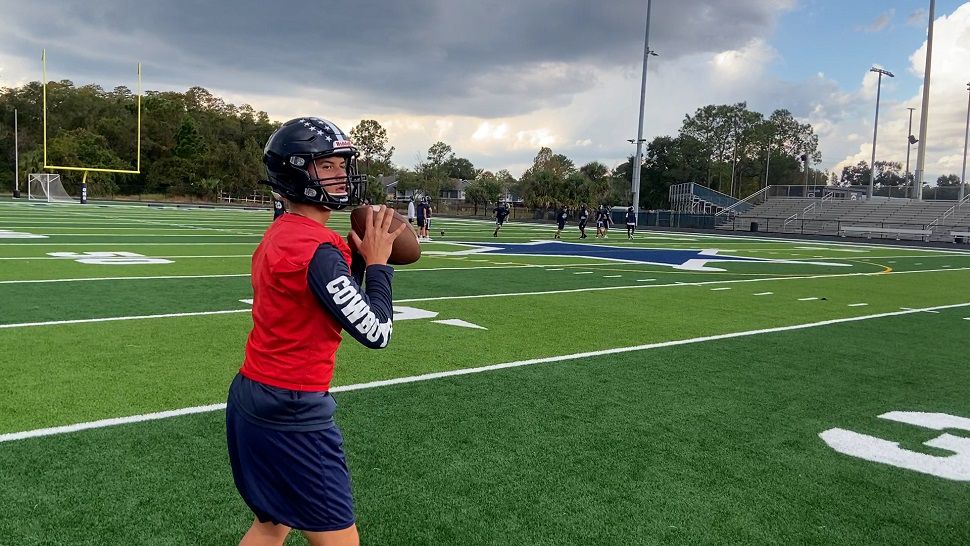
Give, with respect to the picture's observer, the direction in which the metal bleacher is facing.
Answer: facing the viewer and to the left of the viewer

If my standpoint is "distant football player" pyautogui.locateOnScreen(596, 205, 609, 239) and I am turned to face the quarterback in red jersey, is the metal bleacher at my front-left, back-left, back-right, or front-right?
back-left

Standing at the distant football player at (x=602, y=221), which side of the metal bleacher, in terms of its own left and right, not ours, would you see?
front

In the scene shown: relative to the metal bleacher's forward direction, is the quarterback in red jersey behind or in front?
in front
